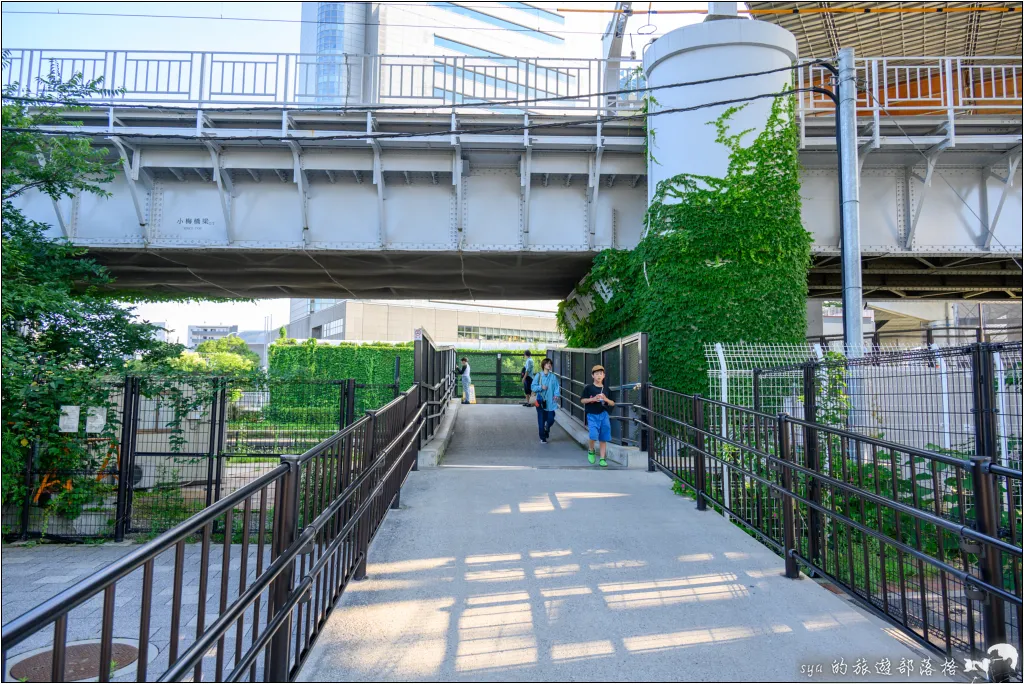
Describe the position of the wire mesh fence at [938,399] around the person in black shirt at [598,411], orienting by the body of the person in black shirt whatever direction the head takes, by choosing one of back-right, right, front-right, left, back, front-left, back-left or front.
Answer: front-left

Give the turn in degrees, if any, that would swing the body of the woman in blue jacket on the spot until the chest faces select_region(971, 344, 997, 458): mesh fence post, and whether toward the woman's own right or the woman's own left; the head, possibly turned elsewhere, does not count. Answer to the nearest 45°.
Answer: approximately 45° to the woman's own left

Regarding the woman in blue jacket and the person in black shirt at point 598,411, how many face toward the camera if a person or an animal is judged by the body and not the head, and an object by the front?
2

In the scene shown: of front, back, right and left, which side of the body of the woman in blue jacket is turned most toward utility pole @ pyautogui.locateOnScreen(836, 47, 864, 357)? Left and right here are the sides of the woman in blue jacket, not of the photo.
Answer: left

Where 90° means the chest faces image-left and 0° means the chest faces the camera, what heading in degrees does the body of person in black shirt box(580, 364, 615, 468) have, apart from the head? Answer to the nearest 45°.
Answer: approximately 0°

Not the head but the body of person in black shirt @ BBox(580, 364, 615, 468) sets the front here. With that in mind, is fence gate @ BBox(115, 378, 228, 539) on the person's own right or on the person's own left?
on the person's own right

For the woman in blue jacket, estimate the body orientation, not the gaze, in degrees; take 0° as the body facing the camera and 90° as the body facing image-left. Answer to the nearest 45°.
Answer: approximately 0°

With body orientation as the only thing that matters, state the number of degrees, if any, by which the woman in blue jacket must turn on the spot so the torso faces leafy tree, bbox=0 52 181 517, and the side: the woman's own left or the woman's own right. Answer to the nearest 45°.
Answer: approximately 90° to the woman's own right

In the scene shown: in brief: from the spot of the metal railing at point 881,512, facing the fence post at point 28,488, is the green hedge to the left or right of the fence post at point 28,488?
right
